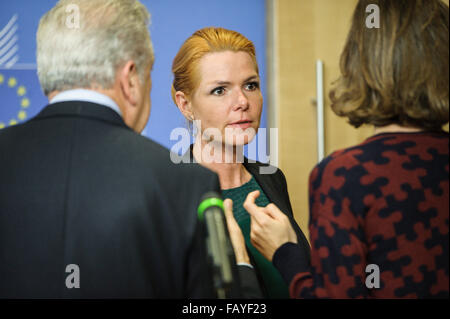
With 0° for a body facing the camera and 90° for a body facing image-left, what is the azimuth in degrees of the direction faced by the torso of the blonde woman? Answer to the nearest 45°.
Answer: approximately 315°
